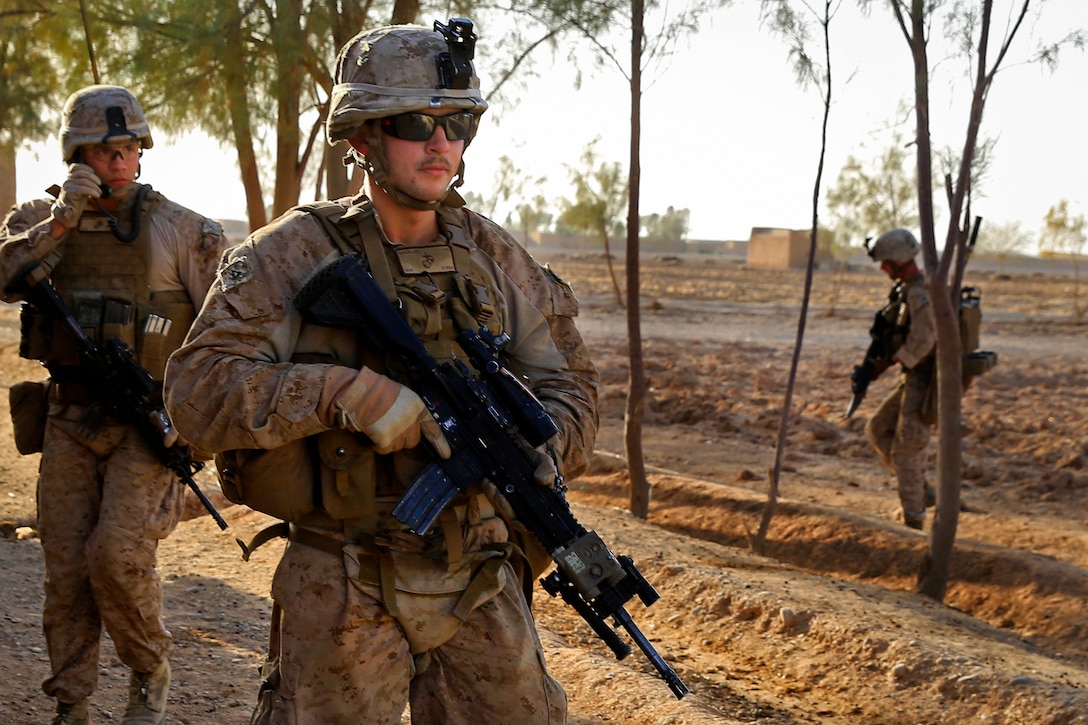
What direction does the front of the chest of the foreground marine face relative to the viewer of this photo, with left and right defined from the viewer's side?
facing the viewer and to the right of the viewer
